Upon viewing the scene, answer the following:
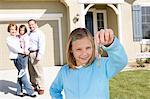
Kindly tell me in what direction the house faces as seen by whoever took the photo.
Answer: facing the viewer

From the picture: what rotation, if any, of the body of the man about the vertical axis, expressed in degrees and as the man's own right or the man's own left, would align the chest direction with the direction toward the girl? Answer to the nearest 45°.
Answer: approximately 45° to the man's own left

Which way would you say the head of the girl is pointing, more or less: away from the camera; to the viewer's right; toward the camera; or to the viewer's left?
toward the camera

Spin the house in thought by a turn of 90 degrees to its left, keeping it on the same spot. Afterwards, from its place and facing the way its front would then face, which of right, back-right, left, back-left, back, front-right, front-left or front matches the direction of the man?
right

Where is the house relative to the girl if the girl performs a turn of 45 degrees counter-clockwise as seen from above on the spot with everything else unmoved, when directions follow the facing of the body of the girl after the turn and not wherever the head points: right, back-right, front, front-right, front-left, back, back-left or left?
back-left

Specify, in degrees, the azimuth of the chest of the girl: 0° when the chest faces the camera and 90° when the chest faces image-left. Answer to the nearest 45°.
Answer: approximately 0°
